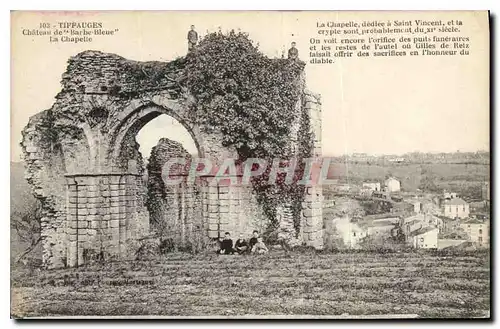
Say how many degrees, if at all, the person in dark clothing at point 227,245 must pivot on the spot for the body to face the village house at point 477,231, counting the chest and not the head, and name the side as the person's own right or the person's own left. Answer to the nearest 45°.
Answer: approximately 90° to the person's own left

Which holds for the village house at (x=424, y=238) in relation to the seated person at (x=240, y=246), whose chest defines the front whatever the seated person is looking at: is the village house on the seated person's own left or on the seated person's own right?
on the seated person's own left

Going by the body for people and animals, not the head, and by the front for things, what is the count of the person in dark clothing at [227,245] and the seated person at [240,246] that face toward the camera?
2

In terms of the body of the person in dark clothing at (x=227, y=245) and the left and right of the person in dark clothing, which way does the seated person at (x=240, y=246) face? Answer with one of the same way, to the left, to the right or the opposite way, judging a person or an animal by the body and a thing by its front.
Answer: the same way

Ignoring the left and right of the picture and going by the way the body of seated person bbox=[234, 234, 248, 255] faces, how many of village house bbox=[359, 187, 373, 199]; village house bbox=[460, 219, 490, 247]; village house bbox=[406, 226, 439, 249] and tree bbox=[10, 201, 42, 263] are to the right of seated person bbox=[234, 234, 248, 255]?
1

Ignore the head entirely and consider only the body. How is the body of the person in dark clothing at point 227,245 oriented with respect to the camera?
toward the camera
